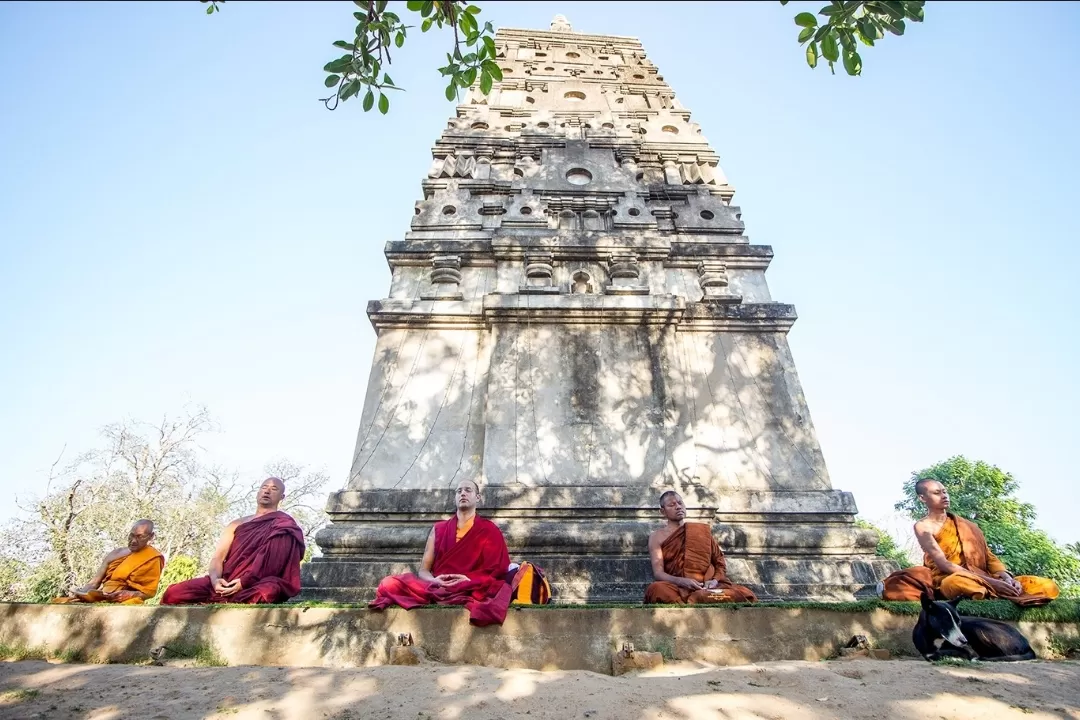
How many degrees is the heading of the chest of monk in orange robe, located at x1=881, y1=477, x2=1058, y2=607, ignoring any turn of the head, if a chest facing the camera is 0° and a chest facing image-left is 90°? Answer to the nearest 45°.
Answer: approximately 315°

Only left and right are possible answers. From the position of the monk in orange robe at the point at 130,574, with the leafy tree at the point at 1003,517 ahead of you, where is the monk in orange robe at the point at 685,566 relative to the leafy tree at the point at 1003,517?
right

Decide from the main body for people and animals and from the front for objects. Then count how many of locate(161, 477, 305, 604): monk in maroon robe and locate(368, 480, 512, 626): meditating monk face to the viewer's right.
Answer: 0

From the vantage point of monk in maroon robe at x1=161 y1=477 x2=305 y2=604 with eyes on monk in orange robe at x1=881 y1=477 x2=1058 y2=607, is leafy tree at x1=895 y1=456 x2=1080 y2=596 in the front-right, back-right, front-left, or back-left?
front-left

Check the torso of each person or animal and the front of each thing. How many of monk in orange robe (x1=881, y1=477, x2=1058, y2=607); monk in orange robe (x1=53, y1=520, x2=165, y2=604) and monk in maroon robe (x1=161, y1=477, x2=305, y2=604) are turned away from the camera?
0

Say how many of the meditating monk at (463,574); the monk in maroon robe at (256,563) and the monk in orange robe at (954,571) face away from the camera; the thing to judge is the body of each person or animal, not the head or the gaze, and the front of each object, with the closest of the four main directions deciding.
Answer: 0

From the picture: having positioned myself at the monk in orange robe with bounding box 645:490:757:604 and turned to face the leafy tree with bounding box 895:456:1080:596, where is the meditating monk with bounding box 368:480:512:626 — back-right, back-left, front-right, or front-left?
back-left

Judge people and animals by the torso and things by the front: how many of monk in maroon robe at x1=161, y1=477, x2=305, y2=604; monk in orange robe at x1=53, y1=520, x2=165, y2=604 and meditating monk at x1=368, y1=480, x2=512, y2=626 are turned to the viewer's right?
0

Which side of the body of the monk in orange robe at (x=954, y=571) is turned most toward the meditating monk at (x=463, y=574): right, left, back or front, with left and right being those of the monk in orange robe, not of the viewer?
right

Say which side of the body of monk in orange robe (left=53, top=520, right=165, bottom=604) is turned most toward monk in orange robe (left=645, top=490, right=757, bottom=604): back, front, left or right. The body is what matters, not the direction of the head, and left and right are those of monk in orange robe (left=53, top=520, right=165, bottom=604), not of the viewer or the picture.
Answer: left

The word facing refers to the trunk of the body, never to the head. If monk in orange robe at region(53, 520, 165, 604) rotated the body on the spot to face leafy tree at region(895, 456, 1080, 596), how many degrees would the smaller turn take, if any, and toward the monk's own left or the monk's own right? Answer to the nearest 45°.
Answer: approximately 135° to the monk's own left

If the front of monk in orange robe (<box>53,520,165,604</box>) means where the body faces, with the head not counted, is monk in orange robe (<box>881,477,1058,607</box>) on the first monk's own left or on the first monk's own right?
on the first monk's own left

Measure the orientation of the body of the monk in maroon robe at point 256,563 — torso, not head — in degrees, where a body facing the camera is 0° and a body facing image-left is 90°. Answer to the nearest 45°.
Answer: approximately 45°

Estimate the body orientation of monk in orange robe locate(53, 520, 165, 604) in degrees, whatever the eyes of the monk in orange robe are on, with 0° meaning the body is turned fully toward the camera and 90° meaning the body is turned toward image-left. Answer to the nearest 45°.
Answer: approximately 45°
